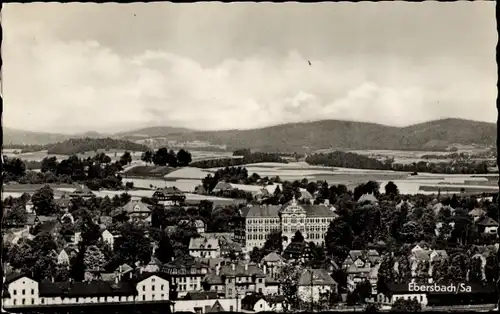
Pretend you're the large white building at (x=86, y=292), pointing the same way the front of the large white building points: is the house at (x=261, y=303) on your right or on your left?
on your left

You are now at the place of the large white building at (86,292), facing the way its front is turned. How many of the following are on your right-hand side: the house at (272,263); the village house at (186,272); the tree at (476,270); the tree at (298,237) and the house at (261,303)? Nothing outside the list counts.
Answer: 0

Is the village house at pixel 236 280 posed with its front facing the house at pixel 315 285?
no

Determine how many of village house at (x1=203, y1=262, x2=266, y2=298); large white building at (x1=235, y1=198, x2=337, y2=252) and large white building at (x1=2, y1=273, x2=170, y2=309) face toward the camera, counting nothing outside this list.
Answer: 3

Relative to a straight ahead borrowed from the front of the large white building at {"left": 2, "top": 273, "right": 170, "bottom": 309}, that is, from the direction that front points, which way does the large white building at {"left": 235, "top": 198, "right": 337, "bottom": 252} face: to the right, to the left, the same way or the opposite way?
the same way

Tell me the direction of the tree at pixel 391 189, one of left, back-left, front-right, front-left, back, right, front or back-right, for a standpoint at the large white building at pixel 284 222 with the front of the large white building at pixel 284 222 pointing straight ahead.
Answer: left

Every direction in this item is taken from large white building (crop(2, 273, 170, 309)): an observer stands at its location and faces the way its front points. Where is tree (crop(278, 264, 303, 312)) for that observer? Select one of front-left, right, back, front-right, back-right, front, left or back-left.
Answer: left

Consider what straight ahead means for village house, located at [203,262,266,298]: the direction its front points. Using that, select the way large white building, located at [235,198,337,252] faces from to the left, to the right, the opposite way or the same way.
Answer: the same way

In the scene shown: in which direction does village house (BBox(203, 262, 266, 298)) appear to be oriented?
toward the camera

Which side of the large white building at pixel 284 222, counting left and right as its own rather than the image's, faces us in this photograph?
front

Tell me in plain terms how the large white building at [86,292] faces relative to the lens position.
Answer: facing the viewer
